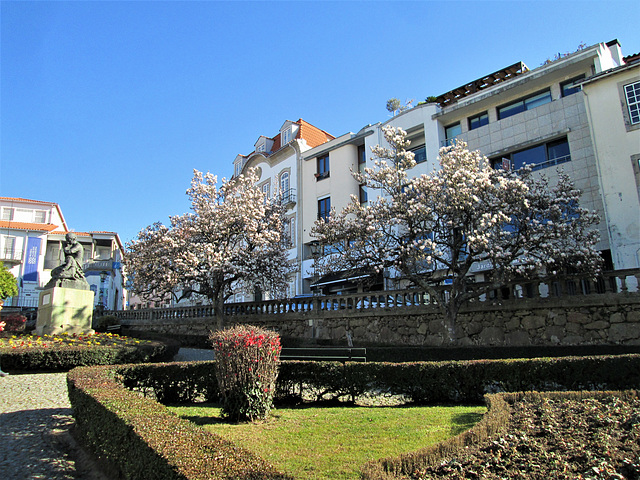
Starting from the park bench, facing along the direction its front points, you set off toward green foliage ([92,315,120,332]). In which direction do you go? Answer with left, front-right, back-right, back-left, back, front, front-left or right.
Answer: back-right

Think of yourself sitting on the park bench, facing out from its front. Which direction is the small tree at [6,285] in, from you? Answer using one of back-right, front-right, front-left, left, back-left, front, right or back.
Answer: back-right

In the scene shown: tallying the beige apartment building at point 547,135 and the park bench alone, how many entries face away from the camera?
0

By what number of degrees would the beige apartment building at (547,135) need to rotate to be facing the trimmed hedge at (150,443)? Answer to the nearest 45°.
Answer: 0° — it already faces it

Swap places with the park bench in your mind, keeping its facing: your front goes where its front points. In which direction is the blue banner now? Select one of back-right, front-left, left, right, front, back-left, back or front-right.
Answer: back-right

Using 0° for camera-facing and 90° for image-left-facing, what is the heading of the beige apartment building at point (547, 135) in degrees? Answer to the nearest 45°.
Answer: approximately 45°

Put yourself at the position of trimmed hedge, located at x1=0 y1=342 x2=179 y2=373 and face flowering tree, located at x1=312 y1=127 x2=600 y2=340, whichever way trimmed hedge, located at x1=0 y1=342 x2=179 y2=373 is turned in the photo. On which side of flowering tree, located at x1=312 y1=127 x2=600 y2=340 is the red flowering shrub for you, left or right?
right

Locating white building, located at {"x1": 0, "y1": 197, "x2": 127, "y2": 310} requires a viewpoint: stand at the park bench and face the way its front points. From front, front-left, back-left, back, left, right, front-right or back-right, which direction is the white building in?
back-right

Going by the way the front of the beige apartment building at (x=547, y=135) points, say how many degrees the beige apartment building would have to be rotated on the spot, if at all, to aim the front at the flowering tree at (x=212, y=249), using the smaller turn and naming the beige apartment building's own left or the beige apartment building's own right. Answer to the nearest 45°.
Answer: approximately 45° to the beige apartment building's own right

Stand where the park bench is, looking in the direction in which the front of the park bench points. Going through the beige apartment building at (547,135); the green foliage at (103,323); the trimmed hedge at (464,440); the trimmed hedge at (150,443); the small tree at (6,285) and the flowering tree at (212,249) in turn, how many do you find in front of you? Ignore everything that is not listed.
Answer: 2

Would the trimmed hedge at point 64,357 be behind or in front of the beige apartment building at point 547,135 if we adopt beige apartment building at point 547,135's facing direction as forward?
in front

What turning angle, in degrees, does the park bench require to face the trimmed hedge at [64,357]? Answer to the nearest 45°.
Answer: approximately 90° to its right

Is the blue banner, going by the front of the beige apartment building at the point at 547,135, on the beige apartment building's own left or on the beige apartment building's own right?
on the beige apartment building's own right

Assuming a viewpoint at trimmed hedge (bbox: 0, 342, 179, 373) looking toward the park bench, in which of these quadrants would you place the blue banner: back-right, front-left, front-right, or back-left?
back-left

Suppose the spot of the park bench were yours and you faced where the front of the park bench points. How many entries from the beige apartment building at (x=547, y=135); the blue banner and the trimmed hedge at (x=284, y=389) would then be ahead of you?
1

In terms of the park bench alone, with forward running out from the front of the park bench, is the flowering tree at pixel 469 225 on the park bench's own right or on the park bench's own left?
on the park bench's own left
